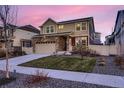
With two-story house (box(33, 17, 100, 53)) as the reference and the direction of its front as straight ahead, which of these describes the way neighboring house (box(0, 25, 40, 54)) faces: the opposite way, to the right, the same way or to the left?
the same way

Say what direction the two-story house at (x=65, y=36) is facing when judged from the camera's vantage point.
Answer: facing the viewer and to the left of the viewer

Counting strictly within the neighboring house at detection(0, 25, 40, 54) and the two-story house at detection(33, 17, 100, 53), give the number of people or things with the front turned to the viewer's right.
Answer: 0

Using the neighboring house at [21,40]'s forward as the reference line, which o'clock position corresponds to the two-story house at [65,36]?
The two-story house is roughly at 9 o'clock from the neighboring house.

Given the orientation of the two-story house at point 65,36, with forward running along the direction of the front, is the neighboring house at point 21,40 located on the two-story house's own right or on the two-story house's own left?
on the two-story house's own right
